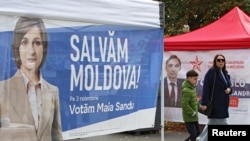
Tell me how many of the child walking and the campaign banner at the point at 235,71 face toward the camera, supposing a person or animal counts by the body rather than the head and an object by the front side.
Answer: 1

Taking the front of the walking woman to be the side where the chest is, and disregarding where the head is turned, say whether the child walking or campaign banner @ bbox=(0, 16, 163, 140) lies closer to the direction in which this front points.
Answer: the campaign banner

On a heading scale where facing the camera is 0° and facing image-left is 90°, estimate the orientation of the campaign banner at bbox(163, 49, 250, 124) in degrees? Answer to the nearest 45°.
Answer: approximately 0°

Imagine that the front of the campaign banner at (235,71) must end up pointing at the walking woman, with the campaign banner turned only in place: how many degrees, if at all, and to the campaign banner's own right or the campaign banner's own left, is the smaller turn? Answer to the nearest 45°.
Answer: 0° — it already faces them

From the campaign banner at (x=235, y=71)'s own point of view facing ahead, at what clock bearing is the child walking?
The child walking is roughly at 1 o'clock from the campaign banner.
